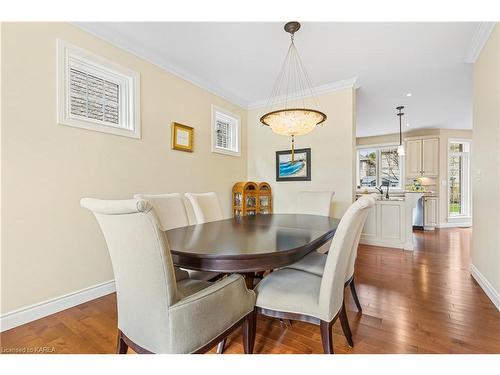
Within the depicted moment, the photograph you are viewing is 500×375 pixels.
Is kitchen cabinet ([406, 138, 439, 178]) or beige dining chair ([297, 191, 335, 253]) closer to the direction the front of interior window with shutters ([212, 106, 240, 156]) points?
the beige dining chair

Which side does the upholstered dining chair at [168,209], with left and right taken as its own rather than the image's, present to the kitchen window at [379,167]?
left

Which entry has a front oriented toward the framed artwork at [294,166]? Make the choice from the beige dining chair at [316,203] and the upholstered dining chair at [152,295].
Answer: the upholstered dining chair

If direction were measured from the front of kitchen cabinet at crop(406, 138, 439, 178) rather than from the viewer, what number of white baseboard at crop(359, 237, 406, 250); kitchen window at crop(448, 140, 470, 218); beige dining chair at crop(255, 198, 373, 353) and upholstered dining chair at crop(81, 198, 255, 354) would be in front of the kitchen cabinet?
3

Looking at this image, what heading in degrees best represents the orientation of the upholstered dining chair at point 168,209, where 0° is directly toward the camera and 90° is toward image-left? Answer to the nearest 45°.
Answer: approximately 315°

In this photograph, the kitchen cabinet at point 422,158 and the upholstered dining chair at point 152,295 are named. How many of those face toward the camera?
1

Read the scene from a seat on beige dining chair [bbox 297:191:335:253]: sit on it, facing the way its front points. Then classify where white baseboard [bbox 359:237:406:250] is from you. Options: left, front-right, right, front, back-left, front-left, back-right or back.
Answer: back

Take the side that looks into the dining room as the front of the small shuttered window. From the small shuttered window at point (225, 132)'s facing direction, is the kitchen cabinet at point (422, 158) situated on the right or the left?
on its left

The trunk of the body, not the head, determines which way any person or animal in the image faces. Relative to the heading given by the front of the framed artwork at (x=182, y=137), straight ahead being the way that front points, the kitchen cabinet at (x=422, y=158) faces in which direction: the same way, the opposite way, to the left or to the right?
to the right

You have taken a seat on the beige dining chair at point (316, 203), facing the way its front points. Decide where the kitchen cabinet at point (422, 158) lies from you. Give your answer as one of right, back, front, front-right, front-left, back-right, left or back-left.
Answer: back

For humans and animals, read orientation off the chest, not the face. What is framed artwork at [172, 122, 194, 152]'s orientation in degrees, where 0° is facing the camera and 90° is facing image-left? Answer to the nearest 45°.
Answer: approximately 315°

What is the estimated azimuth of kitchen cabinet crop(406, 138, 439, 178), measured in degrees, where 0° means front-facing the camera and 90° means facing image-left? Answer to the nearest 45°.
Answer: approximately 0°

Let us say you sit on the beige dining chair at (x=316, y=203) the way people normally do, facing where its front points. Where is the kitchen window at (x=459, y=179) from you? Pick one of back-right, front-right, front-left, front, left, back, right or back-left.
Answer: back

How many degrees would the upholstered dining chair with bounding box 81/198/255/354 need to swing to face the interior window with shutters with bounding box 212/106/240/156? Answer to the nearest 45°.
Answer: approximately 45° to its left

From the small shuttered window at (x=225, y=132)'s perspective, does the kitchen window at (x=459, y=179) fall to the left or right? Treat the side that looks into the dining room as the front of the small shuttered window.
on its left
